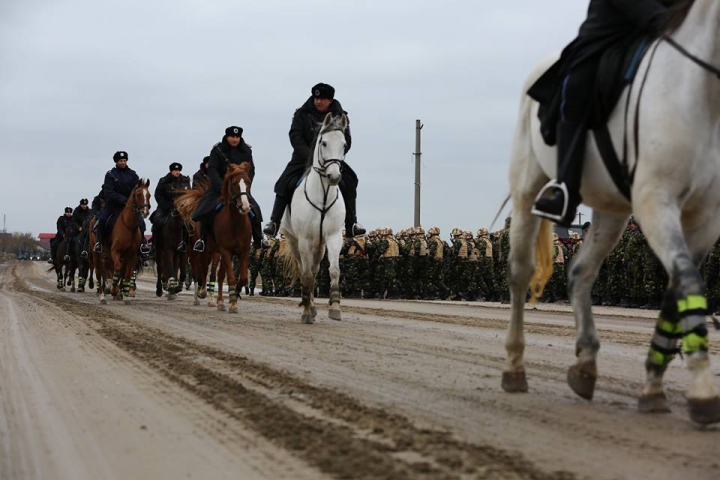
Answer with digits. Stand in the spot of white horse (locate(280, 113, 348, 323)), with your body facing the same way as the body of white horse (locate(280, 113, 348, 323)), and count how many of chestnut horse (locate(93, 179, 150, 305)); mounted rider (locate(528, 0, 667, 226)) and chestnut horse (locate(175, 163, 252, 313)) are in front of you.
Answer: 1

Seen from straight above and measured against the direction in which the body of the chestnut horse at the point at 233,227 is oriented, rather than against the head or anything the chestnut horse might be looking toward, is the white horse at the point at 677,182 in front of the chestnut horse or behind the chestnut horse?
in front

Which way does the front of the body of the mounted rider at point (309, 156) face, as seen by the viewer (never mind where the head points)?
toward the camera

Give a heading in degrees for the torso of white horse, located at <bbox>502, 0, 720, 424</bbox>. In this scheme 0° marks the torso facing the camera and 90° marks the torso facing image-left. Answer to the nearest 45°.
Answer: approximately 315°

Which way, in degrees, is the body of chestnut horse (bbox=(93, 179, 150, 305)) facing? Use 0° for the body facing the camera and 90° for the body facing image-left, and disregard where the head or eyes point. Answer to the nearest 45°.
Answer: approximately 315°

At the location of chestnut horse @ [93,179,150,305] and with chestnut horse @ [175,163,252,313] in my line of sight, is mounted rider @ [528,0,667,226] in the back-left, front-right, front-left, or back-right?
front-right

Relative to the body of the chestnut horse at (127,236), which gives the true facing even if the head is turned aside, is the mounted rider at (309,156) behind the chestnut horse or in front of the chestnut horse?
in front

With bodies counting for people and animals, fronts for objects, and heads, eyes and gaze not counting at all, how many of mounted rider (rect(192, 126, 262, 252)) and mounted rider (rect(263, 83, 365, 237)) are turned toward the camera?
2

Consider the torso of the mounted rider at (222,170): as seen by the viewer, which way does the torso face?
toward the camera

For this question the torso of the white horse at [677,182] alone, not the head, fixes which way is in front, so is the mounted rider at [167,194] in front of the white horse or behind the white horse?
behind
